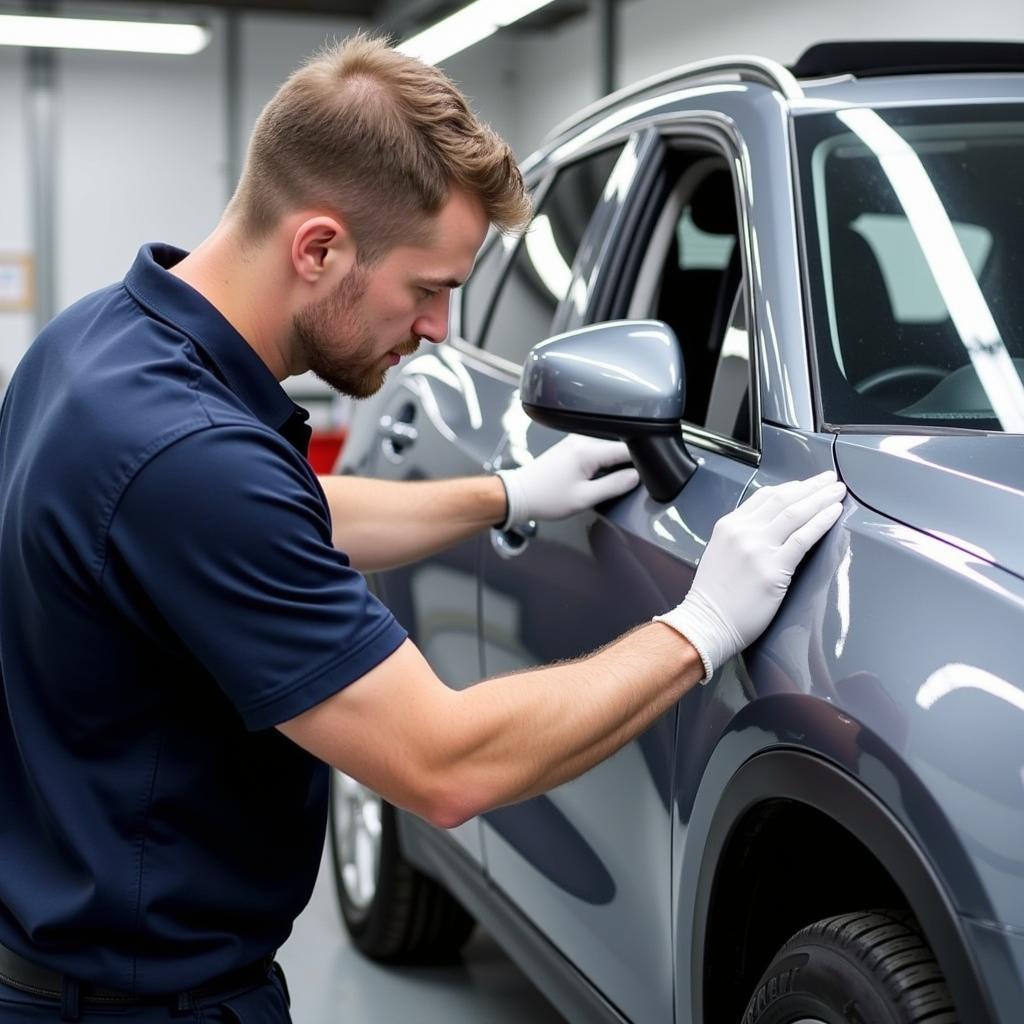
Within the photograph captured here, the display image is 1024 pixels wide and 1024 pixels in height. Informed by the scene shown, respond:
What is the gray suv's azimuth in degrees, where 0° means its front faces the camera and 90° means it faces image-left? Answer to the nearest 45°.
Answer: approximately 315°

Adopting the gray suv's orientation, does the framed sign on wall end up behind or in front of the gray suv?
behind

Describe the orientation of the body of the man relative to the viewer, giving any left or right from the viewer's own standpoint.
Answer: facing to the right of the viewer

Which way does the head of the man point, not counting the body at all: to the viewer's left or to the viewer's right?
to the viewer's right

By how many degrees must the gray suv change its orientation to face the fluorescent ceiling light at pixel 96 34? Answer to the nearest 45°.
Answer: approximately 180°

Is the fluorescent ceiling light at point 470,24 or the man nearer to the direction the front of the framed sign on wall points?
the man

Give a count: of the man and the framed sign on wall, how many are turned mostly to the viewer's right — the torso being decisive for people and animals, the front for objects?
1

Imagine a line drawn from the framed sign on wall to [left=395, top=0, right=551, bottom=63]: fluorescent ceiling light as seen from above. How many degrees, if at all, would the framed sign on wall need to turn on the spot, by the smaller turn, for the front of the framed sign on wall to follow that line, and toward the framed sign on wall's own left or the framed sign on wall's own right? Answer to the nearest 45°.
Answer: approximately 45° to the framed sign on wall's own left
